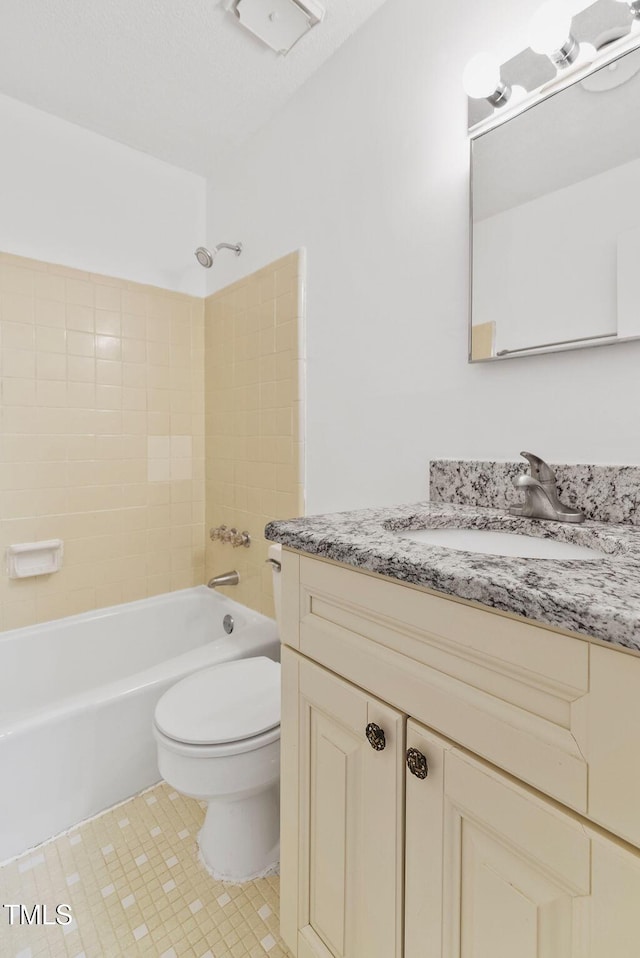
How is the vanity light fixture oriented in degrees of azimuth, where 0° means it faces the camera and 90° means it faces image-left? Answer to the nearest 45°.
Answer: approximately 45°

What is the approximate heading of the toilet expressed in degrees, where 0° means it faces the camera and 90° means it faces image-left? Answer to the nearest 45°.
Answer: approximately 45°

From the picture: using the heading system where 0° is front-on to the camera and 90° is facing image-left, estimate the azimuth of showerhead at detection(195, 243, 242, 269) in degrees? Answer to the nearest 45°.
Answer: approximately 45°

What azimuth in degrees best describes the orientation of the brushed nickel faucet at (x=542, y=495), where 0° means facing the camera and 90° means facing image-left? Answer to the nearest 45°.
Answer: approximately 45°

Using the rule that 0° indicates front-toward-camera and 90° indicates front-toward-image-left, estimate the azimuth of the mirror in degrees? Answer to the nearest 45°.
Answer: approximately 45°
